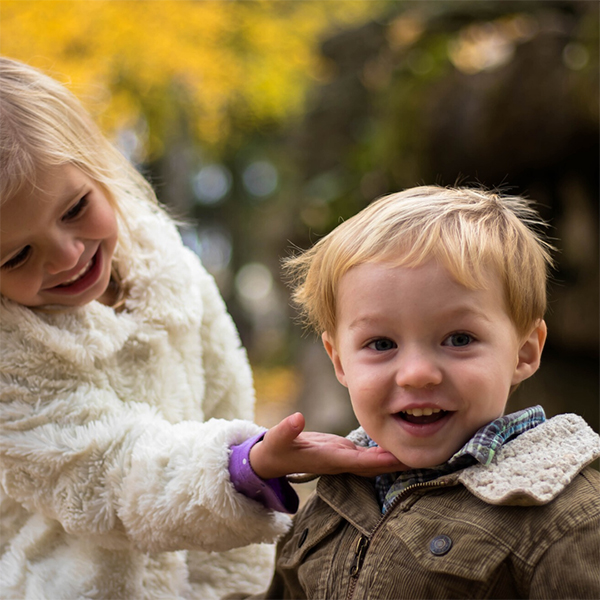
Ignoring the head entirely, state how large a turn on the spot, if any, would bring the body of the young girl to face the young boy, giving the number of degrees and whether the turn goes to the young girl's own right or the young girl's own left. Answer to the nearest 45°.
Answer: approximately 45° to the young girl's own left

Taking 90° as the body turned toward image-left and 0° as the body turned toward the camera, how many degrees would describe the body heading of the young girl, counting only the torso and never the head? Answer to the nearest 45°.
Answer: approximately 0°
